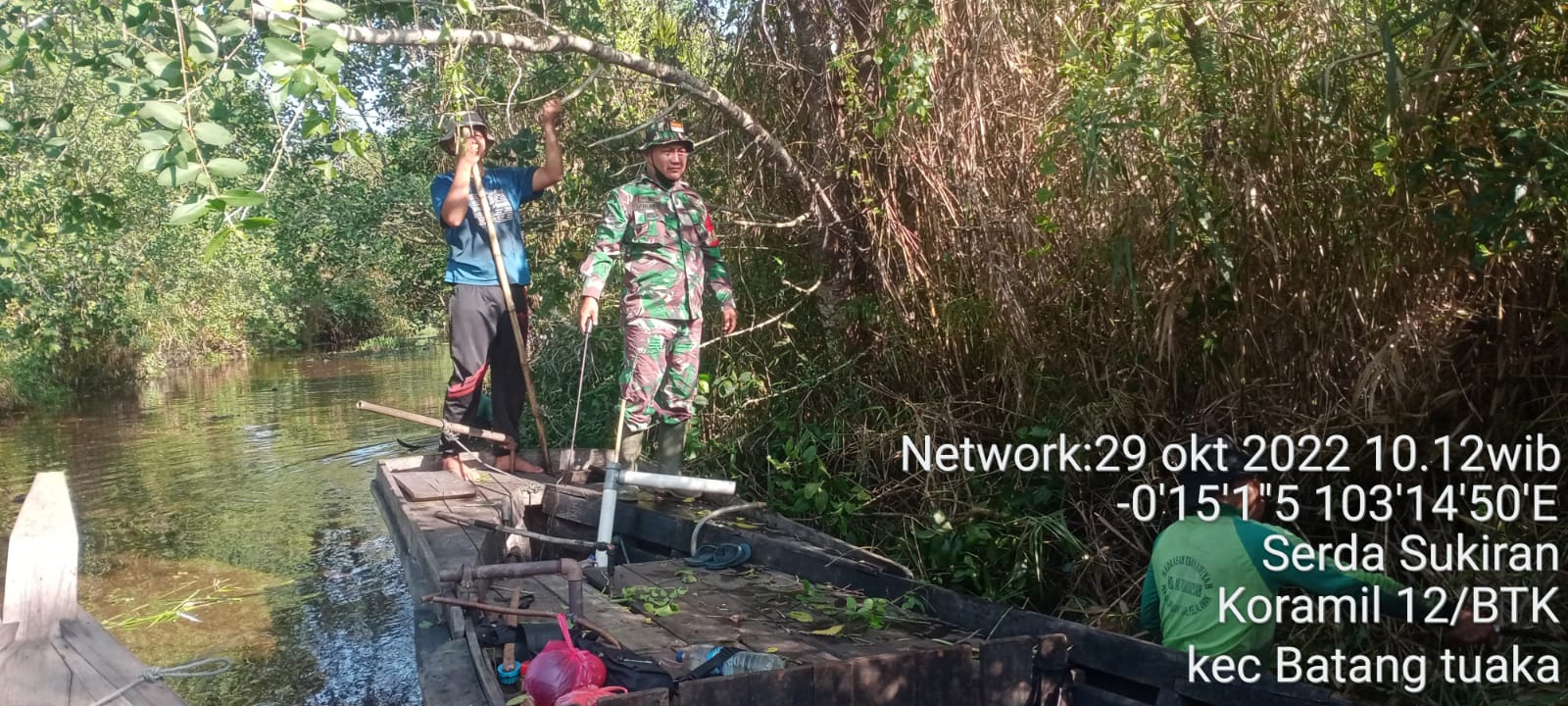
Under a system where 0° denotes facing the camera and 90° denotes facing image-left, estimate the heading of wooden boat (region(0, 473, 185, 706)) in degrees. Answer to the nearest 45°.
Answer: approximately 180°

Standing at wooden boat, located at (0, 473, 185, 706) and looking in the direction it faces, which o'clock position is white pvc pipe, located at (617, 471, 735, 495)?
The white pvc pipe is roughly at 2 o'clock from the wooden boat.

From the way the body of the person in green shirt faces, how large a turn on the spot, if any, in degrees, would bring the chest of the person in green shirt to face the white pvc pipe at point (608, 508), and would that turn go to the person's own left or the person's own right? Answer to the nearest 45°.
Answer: approximately 135° to the person's own left

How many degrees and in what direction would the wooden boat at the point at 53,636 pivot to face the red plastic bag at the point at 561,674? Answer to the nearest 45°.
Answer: approximately 90° to its right

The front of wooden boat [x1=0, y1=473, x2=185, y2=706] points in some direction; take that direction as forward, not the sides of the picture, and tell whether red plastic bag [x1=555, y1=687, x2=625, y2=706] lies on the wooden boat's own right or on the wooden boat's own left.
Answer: on the wooden boat's own right

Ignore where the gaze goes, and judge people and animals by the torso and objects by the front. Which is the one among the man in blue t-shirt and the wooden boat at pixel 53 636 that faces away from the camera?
the wooden boat

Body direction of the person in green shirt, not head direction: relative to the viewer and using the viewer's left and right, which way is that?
facing away from the viewer and to the right of the viewer

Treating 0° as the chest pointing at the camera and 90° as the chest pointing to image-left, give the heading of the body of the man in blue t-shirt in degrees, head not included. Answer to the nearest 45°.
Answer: approximately 315°

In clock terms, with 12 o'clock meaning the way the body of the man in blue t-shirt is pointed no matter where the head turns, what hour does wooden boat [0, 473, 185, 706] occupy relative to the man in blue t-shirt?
The wooden boat is roughly at 2 o'clock from the man in blue t-shirt.

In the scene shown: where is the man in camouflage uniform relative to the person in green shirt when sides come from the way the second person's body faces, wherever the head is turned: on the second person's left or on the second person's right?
on the second person's left

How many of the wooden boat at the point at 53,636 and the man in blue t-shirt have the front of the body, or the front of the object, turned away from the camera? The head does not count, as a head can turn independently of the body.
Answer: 1

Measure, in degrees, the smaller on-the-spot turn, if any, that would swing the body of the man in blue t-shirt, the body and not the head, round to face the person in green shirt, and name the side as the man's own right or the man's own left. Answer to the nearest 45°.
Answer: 0° — they already face them
